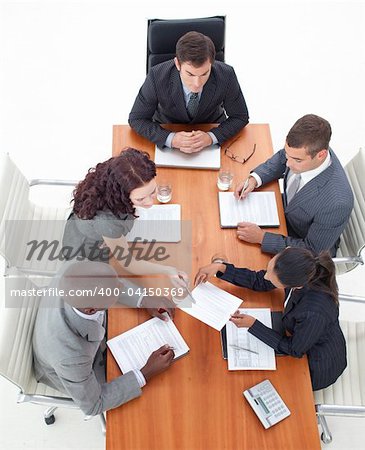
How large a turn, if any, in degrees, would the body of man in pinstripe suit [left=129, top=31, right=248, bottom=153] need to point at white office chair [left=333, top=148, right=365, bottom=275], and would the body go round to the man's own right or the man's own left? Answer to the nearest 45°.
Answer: approximately 45° to the man's own left

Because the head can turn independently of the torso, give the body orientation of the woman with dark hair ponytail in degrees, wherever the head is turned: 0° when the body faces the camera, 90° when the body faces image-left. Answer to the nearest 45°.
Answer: approximately 90°

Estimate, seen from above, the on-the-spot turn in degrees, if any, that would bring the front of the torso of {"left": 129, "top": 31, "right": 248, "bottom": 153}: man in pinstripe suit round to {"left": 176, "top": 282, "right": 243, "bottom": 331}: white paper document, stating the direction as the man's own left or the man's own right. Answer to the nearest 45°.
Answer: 0° — they already face it

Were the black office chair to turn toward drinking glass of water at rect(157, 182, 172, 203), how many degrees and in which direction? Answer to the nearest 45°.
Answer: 0° — it already faces it

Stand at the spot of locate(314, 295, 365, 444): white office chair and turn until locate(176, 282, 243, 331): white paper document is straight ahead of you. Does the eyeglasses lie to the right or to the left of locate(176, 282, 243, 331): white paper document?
right

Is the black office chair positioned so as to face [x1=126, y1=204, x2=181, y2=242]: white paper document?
yes
